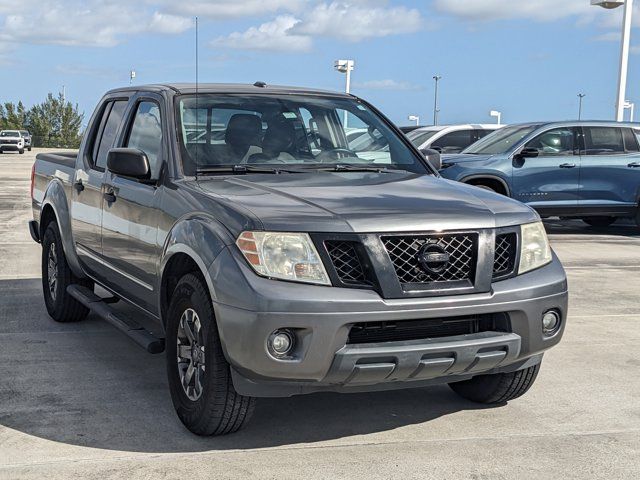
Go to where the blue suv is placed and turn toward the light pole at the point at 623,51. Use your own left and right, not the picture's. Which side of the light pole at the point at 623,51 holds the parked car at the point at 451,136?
left

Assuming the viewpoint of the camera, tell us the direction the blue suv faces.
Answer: facing to the left of the viewer

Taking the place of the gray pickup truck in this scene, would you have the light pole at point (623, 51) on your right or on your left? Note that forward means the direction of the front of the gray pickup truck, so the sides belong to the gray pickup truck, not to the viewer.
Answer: on your left

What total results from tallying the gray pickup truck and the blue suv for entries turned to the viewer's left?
1

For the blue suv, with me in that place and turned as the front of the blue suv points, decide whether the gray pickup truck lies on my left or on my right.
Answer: on my left

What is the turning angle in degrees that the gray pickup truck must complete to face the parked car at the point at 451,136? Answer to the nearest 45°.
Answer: approximately 135° to its left

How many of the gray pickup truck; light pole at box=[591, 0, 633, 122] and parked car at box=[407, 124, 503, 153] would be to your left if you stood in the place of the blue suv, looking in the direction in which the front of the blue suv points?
1

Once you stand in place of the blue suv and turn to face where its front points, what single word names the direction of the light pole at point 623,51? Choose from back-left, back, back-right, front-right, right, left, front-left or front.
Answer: right
